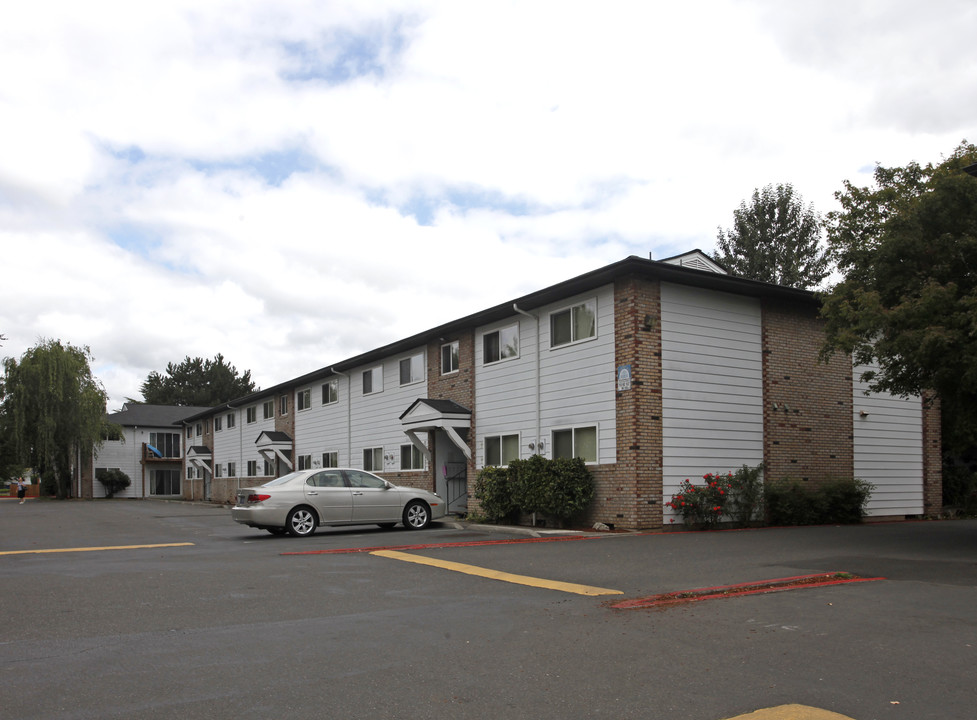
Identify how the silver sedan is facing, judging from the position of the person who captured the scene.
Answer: facing away from the viewer and to the right of the viewer

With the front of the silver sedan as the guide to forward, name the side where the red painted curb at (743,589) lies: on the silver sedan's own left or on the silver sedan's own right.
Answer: on the silver sedan's own right
